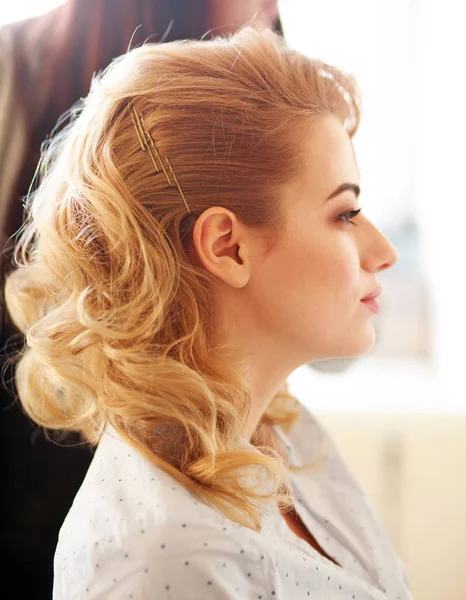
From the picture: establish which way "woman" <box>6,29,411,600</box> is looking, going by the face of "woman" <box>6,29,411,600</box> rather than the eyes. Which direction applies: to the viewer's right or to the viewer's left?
to the viewer's right

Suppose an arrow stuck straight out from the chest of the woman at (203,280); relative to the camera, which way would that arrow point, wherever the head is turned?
to the viewer's right
